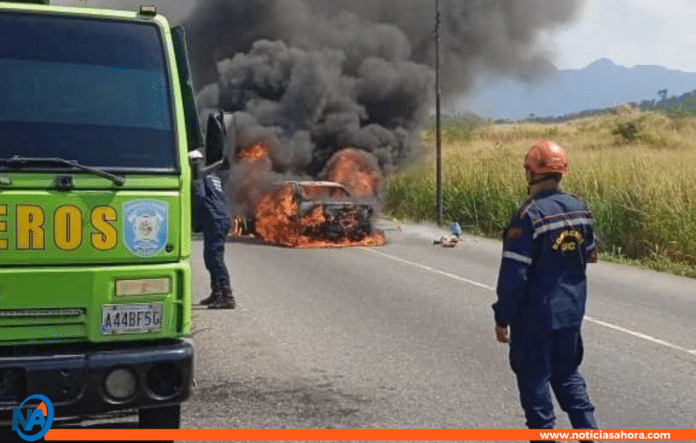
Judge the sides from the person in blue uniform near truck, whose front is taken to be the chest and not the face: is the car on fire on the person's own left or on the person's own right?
on the person's own right

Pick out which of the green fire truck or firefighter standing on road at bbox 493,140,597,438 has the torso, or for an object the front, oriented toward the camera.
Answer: the green fire truck

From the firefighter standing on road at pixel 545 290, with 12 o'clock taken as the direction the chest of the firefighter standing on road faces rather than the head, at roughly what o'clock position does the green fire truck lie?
The green fire truck is roughly at 10 o'clock from the firefighter standing on road.

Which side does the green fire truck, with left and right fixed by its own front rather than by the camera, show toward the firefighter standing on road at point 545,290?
left

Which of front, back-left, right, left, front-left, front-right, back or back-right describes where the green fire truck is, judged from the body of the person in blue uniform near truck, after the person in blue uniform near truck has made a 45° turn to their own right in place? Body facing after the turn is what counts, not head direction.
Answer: front-left

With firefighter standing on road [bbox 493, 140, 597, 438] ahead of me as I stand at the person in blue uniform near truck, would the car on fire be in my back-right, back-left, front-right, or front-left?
back-left

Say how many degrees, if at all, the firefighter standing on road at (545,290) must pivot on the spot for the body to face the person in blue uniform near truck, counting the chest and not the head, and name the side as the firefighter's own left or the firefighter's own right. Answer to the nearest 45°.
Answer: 0° — they already face them

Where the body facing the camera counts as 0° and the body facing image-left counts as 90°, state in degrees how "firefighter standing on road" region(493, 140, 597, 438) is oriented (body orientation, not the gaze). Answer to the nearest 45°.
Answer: approximately 135°

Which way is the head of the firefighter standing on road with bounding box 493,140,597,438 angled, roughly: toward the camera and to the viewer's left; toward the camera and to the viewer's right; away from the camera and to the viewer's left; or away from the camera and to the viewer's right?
away from the camera and to the viewer's left

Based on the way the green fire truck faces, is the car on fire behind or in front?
behind

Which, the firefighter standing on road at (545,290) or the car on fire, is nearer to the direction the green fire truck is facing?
the firefighter standing on road

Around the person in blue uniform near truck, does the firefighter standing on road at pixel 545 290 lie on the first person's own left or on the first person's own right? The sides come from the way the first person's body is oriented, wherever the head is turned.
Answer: on the first person's own left

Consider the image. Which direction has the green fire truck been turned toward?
toward the camera

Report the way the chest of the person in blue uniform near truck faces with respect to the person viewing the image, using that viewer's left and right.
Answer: facing to the left of the viewer
